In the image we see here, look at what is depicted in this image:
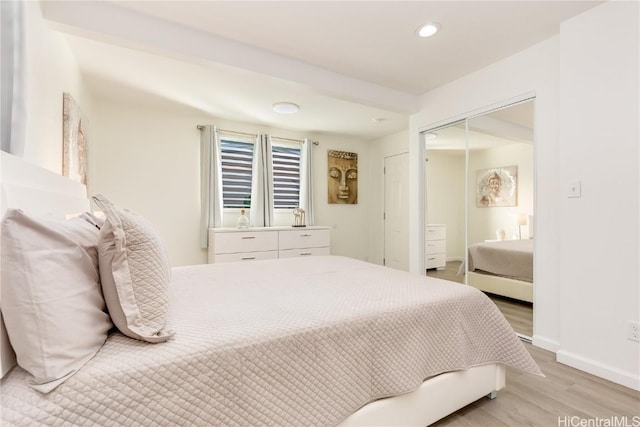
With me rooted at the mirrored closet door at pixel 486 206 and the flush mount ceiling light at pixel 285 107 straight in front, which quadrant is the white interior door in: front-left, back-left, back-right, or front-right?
front-right

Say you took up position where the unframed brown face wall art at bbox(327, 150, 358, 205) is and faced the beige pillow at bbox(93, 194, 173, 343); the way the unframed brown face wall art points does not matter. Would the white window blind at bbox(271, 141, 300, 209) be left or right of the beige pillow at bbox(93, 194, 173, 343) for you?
right

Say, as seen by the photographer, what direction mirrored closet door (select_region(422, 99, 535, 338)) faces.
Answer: facing the viewer and to the left of the viewer

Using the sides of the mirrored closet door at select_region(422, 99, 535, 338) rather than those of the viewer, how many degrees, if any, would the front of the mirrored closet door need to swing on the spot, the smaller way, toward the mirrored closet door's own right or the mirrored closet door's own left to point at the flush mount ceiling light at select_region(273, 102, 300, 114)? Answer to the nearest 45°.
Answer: approximately 45° to the mirrored closet door's own right

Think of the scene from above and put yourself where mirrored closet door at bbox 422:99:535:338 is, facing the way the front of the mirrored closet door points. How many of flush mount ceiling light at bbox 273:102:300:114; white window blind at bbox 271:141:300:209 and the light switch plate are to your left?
1

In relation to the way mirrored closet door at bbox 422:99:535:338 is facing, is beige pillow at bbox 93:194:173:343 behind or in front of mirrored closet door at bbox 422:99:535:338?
in front

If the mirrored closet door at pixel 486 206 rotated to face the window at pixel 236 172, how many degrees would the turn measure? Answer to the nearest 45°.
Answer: approximately 45° to its right

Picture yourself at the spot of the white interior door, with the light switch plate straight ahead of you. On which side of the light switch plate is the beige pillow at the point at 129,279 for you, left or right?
right

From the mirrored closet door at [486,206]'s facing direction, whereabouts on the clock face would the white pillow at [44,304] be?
The white pillow is roughly at 11 o'clock from the mirrored closet door.

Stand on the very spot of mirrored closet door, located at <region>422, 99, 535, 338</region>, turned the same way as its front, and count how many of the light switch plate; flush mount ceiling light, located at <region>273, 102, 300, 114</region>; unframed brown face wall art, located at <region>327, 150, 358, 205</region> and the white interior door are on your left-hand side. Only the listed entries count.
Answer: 1

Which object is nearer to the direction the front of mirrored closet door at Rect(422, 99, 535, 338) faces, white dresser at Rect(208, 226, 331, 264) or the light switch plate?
the white dresser

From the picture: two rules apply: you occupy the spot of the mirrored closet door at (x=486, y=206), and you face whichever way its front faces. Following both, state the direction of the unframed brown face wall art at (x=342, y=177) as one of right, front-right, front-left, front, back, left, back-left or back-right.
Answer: right

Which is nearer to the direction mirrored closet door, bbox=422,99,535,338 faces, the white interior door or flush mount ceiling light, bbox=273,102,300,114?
the flush mount ceiling light

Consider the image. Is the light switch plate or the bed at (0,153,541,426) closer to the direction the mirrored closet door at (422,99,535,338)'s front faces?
the bed

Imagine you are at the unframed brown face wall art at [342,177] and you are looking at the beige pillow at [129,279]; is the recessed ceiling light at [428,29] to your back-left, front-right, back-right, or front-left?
front-left

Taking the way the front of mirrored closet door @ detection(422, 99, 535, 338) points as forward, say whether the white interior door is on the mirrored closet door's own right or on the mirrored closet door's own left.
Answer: on the mirrored closet door's own right

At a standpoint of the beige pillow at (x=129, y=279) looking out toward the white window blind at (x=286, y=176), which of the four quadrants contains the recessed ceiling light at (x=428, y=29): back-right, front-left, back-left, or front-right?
front-right

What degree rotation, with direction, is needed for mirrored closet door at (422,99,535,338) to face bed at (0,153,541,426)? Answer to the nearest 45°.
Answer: approximately 45° to its left

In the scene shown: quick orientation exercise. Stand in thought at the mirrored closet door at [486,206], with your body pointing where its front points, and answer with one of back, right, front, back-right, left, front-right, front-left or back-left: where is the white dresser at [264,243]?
front-right
